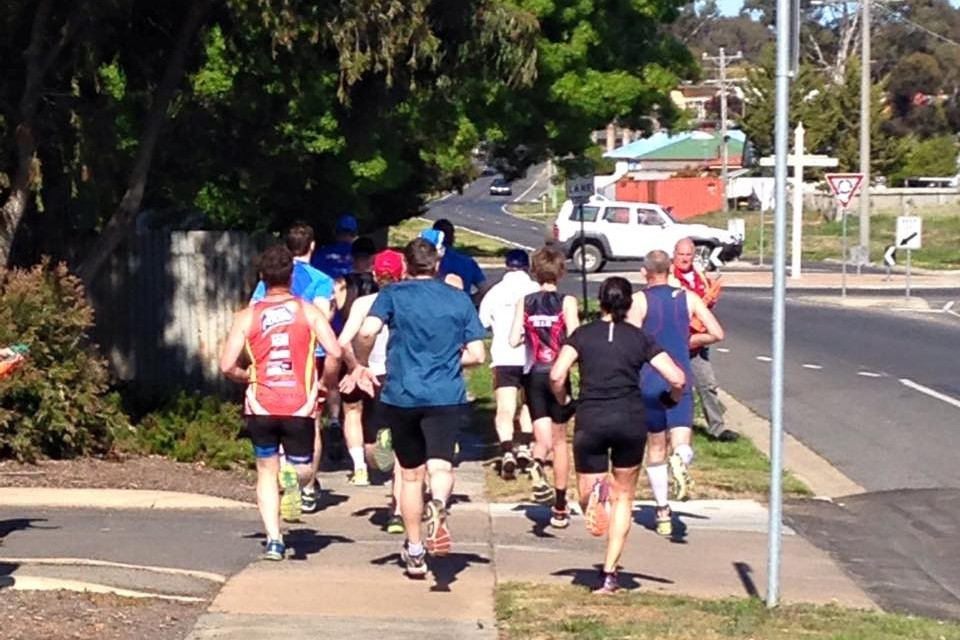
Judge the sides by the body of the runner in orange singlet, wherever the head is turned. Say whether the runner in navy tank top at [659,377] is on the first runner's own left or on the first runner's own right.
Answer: on the first runner's own right

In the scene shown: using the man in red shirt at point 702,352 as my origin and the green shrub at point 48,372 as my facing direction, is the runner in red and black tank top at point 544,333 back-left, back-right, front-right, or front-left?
front-left

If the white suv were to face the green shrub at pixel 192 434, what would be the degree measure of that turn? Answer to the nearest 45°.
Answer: approximately 90° to its right

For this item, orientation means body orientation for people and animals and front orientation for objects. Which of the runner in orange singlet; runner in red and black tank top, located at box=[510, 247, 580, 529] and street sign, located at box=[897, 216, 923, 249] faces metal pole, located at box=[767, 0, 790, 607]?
the street sign

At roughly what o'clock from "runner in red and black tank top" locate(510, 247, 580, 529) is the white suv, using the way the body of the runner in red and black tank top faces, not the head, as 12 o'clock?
The white suv is roughly at 12 o'clock from the runner in red and black tank top.

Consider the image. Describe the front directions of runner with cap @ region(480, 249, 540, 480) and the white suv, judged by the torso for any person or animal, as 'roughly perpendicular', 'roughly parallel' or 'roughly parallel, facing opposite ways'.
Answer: roughly perpendicular

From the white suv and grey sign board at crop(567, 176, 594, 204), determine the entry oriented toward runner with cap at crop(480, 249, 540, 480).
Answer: the grey sign board

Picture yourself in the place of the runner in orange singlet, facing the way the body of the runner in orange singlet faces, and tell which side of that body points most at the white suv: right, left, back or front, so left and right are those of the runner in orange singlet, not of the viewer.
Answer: front

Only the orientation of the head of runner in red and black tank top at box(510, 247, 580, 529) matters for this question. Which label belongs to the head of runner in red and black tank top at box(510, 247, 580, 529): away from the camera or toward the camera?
away from the camera

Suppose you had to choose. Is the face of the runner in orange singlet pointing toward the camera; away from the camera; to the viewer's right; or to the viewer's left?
away from the camera

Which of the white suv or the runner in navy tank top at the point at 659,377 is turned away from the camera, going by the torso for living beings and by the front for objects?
the runner in navy tank top

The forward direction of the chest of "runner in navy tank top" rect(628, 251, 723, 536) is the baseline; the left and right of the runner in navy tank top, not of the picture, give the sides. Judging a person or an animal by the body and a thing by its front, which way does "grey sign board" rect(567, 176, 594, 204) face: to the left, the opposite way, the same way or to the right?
the opposite way

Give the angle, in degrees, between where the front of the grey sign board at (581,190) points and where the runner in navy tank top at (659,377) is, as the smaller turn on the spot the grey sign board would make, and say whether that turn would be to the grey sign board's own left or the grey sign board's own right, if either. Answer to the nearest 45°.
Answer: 0° — it already faces them

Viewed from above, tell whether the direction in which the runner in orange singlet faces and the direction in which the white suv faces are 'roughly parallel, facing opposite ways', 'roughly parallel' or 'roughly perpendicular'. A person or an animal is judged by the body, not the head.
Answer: roughly perpendicular

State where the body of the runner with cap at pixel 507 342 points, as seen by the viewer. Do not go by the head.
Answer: away from the camera

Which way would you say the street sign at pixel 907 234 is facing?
toward the camera

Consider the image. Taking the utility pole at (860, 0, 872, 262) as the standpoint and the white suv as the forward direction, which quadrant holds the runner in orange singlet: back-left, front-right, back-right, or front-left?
front-left

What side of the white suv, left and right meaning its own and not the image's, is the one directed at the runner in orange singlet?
right

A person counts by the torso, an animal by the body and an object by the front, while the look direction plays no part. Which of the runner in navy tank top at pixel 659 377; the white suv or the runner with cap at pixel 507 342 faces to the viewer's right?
the white suv

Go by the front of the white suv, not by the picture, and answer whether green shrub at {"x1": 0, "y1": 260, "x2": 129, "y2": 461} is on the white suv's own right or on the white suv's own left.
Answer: on the white suv's own right
